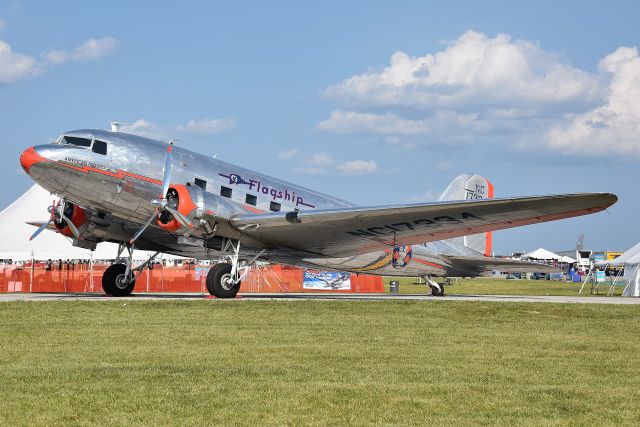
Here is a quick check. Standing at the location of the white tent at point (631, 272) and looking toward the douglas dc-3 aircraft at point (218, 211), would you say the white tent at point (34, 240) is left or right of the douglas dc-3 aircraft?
right

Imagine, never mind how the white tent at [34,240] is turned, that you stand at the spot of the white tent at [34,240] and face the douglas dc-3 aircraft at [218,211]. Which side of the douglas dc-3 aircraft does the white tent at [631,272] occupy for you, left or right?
left

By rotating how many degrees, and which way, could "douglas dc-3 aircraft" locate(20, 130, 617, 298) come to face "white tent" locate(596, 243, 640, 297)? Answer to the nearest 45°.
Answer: approximately 180°

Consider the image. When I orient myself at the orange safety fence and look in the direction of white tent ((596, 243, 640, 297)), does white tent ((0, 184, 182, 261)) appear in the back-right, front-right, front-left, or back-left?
back-left

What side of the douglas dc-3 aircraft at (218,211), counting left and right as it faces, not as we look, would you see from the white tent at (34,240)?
right

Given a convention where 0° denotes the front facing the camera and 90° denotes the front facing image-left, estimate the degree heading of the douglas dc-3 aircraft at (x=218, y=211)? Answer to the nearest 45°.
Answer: approximately 45°
